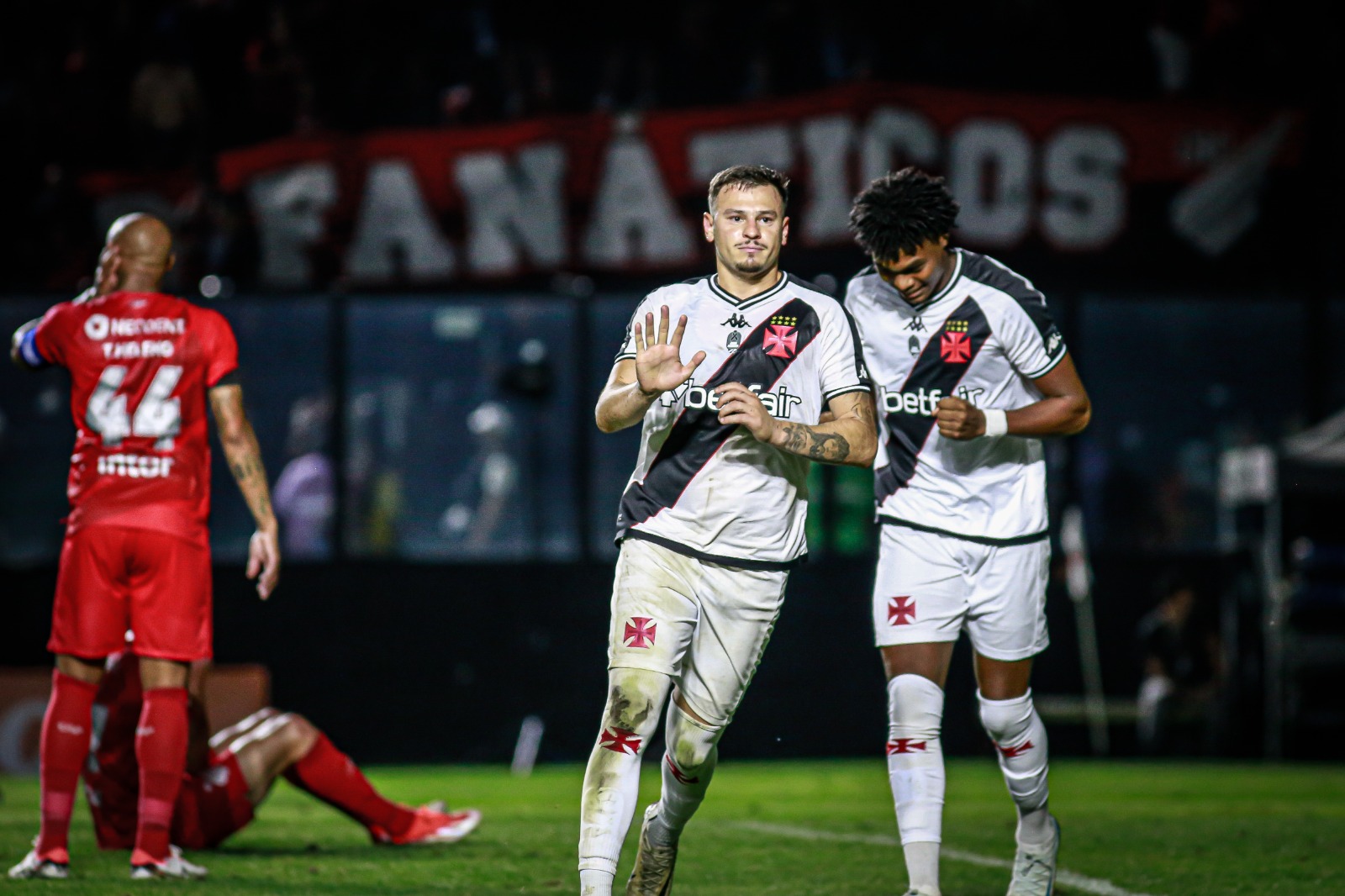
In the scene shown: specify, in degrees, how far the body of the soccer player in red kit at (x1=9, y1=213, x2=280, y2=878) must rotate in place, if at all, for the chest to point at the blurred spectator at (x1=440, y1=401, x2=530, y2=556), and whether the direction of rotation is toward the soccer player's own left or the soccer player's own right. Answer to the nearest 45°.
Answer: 0° — they already face them

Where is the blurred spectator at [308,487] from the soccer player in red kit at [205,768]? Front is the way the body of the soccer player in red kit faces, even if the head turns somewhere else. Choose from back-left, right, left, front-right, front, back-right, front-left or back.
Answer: left

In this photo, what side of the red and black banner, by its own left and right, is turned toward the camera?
front

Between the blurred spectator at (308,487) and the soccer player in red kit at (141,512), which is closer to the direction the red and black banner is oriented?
the soccer player in red kit

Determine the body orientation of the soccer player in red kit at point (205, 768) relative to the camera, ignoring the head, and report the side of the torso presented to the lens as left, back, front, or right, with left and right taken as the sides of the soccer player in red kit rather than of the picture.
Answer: right

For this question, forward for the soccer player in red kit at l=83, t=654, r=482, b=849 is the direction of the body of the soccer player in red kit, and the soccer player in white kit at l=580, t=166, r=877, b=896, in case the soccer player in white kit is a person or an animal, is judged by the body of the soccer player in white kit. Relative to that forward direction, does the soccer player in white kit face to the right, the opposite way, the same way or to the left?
to the right

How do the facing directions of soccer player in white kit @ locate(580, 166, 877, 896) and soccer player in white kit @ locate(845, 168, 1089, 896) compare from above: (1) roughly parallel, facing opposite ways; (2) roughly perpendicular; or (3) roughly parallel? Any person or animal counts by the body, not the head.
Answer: roughly parallel

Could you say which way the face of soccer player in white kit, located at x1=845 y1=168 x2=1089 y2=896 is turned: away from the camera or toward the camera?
toward the camera

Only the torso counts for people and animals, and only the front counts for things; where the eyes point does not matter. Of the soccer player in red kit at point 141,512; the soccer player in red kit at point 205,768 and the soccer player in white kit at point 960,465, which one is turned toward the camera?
the soccer player in white kit

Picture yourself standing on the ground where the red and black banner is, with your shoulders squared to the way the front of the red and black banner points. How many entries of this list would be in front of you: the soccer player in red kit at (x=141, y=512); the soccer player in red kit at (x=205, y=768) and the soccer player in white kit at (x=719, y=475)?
3

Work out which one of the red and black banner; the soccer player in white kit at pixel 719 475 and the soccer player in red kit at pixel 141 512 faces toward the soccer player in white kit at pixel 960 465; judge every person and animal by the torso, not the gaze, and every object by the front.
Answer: the red and black banner

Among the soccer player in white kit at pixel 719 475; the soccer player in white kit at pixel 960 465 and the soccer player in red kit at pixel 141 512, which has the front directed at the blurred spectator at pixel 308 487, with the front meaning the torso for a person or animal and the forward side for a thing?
the soccer player in red kit

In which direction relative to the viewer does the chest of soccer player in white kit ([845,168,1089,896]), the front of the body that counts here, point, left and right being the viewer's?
facing the viewer

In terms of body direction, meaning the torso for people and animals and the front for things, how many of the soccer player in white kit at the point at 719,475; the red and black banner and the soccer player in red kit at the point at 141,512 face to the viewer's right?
0

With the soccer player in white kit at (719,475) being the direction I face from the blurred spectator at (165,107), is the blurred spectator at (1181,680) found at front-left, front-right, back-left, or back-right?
front-left

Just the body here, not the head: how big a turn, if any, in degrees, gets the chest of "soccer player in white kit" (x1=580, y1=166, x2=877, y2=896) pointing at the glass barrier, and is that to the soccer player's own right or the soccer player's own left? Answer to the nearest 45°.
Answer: approximately 180°

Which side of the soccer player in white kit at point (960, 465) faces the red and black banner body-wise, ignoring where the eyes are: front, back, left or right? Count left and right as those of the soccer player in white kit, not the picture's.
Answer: back

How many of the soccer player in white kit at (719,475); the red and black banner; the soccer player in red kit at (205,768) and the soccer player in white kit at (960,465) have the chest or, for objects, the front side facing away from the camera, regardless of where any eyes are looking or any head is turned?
0

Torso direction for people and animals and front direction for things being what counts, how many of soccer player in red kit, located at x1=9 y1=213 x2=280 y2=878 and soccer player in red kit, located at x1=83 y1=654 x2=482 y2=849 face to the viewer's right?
1

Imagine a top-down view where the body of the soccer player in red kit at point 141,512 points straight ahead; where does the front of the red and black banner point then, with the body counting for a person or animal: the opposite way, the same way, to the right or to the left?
the opposite way
